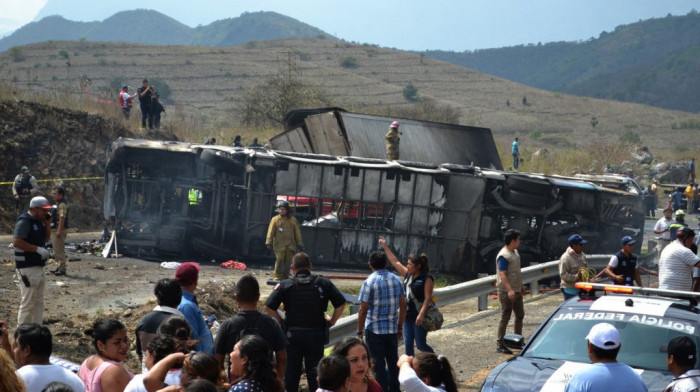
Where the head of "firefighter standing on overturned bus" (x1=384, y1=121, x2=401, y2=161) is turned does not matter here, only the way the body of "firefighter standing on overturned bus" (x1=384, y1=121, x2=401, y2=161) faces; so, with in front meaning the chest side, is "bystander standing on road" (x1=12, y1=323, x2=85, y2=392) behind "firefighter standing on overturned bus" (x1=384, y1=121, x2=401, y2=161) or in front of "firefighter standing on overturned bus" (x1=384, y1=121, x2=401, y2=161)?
in front

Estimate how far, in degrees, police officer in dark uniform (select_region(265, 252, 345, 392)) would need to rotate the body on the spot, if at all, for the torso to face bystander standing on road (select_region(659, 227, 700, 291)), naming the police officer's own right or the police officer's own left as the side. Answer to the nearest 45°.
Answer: approximately 45° to the police officer's own right

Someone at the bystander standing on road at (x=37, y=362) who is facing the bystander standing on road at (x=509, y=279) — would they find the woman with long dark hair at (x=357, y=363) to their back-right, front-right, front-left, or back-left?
front-right

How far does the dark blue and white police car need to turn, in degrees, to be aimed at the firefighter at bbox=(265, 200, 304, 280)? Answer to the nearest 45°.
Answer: approximately 90° to its right

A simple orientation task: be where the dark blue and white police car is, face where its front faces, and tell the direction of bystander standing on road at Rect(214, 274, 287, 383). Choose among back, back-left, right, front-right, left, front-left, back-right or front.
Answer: front

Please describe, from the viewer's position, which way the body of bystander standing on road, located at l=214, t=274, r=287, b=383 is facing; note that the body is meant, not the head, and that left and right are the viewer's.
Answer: facing away from the viewer

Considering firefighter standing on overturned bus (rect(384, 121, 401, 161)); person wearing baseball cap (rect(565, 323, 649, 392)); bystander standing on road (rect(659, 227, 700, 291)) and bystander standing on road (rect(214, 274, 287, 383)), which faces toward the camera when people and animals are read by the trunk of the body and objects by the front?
firefighter standing on overturned bus (rect(384, 121, 401, 161))

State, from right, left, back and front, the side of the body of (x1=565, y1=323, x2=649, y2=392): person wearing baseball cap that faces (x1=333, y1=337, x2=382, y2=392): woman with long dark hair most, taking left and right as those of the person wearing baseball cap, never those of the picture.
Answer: left

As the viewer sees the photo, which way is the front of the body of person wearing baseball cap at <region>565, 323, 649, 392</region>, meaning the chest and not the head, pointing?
away from the camera

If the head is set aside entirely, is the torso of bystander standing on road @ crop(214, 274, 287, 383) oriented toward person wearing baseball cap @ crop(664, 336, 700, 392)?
no

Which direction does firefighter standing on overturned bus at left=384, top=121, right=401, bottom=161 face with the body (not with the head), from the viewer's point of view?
toward the camera

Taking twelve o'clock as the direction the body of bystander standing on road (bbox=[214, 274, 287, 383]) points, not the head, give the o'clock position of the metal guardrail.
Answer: The metal guardrail is roughly at 1 o'clock from the bystander standing on road.

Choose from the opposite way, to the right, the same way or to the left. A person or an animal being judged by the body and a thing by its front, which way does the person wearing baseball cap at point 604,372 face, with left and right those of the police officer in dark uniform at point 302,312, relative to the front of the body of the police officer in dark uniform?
the same way

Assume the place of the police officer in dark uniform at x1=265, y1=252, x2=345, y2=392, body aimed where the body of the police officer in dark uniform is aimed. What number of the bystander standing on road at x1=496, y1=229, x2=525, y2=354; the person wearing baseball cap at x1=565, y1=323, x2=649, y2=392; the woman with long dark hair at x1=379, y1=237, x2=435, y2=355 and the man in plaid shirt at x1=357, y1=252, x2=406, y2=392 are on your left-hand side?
0

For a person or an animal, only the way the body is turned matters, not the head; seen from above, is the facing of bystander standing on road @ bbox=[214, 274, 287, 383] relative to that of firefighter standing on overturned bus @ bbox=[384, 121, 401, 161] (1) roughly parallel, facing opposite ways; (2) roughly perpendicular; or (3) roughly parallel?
roughly parallel, facing opposite ways

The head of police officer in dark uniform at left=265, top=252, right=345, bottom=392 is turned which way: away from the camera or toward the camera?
away from the camera

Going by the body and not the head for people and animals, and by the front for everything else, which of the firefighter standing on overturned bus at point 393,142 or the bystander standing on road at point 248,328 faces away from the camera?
the bystander standing on road at point 248,328

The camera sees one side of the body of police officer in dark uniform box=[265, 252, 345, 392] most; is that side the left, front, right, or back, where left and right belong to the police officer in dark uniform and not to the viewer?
back

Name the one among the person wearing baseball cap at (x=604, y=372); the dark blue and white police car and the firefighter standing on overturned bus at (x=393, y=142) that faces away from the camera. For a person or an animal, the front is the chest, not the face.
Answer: the person wearing baseball cap
